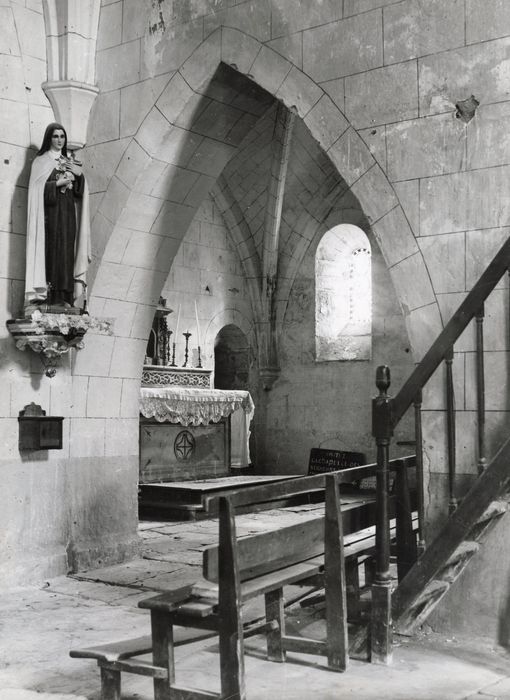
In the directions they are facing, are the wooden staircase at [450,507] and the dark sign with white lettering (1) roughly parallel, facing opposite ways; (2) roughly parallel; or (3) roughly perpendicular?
roughly perpendicular

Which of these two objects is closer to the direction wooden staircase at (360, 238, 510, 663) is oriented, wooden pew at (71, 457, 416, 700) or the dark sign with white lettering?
the wooden pew

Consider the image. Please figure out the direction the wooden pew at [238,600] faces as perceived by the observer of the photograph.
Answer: facing away from the viewer and to the left of the viewer

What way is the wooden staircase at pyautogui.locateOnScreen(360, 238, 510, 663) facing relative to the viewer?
to the viewer's left

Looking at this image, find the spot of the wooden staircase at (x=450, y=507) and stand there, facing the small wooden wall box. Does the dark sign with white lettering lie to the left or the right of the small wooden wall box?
right

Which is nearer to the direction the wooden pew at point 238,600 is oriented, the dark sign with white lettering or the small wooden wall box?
the small wooden wall box

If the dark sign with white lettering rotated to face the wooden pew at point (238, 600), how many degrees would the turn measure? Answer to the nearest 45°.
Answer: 0° — it already faces it

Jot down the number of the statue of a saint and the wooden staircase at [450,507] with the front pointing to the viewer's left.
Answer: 1
